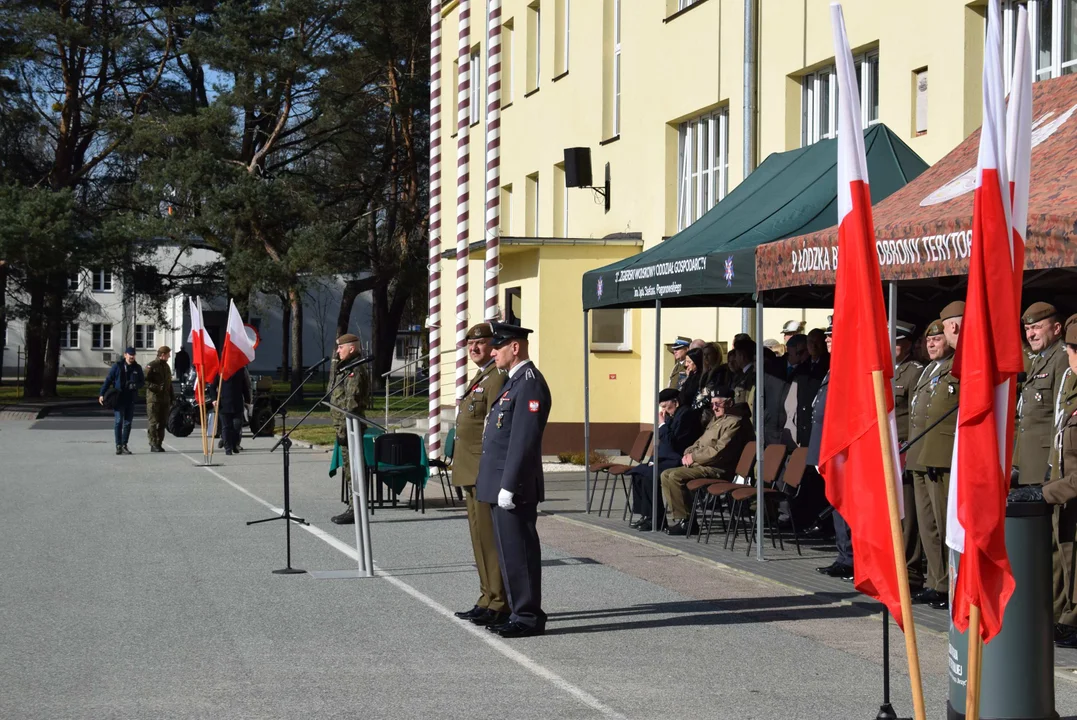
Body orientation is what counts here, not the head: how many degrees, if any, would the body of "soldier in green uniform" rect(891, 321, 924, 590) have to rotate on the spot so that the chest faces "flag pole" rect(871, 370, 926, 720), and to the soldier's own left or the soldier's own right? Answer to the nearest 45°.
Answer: approximately 45° to the soldier's own left

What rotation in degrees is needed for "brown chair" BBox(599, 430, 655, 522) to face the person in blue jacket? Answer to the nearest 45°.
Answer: approximately 45° to its right

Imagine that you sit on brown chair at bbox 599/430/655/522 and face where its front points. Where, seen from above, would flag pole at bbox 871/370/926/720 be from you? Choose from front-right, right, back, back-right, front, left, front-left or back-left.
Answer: left

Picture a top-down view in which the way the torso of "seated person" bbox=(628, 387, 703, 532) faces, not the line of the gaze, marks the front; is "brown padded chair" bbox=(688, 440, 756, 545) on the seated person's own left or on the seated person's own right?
on the seated person's own left

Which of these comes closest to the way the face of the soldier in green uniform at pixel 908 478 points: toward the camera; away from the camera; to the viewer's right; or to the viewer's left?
to the viewer's left

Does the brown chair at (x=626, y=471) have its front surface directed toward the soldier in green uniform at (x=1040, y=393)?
no

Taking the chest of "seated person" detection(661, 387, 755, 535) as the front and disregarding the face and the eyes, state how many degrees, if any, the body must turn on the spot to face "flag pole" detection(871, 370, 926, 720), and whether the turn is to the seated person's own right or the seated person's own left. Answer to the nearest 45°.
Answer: approximately 90° to the seated person's own left

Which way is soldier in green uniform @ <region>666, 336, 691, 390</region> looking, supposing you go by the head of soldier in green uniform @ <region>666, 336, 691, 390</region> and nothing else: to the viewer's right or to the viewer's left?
to the viewer's left

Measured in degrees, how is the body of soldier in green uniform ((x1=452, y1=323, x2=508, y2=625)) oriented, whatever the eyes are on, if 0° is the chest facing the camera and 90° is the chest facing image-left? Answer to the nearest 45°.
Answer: approximately 45°

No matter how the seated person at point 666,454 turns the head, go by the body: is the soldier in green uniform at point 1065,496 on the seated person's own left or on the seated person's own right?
on the seated person's own left

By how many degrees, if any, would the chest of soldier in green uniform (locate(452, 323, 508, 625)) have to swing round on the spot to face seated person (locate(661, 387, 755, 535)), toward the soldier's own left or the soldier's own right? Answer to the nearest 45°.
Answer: approximately 180°

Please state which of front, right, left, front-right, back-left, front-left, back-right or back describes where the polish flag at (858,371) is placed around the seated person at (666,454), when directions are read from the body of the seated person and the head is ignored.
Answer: left

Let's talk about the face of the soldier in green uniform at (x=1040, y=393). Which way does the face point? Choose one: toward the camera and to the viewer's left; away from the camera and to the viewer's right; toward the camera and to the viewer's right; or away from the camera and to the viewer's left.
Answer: toward the camera and to the viewer's left

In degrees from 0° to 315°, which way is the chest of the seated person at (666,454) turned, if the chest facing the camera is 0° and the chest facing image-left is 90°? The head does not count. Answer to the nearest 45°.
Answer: approximately 90°

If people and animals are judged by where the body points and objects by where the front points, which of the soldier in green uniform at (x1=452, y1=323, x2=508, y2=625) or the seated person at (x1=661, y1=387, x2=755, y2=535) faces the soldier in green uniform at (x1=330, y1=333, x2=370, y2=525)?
the seated person

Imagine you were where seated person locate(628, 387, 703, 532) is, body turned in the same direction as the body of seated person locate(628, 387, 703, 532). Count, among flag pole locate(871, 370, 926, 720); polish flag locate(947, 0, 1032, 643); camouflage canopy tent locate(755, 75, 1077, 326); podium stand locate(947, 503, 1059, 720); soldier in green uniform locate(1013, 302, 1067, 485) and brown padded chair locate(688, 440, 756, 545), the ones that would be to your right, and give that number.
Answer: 0

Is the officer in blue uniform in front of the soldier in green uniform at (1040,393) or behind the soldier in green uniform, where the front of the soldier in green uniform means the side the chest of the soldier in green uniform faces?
in front
